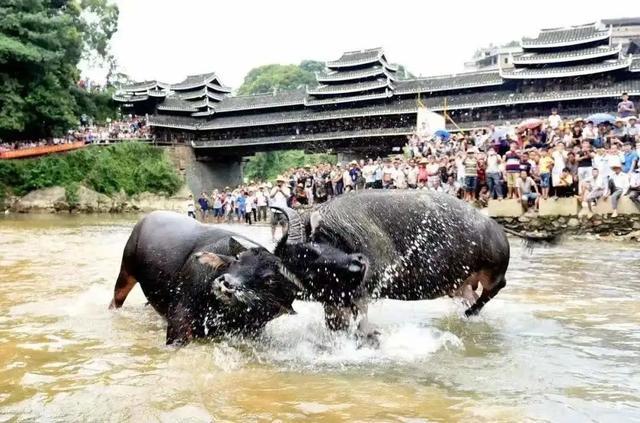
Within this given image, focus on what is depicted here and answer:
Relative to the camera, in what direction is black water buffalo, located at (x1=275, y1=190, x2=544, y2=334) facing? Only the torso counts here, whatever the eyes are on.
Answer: to the viewer's left

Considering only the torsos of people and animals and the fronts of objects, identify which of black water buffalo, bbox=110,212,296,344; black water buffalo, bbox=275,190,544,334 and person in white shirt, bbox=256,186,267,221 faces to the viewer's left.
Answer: black water buffalo, bbox=275,190,544,334

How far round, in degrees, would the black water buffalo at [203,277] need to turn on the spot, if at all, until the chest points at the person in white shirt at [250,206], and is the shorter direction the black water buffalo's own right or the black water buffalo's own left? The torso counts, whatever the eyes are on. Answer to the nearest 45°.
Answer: approximately 135° to the black water buffalo's own left

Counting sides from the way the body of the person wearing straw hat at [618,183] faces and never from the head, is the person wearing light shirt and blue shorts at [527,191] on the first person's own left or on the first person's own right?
on the first person's own right

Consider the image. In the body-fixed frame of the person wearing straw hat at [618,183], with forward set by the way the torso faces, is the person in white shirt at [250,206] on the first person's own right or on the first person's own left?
on the first person's own right

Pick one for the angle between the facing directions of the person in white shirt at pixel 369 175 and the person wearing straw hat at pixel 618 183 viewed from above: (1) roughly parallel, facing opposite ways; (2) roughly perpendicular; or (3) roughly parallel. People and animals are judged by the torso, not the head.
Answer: roughly parallel

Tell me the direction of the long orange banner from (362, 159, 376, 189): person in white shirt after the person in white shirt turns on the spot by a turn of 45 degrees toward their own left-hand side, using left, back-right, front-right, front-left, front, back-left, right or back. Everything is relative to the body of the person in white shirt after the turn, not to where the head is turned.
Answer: back

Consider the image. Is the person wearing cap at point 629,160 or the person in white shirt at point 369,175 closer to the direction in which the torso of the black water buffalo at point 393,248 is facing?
the person in white shirt
